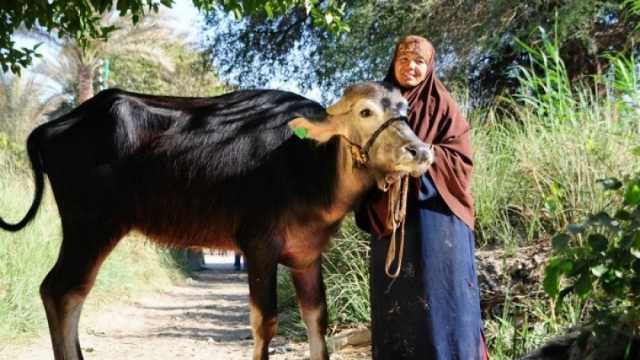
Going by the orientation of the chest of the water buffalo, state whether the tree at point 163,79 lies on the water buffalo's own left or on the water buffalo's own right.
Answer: on the water buffalo's own left

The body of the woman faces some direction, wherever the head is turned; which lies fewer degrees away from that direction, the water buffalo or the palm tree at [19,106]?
the water buffalo

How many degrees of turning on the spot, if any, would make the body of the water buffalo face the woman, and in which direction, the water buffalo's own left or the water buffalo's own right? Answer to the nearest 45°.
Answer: approximately 45° to the water buffalo's own right

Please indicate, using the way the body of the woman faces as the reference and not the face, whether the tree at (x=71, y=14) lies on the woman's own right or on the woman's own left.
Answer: on the woman's own right

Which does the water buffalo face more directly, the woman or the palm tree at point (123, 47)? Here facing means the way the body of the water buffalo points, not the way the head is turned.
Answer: the woman

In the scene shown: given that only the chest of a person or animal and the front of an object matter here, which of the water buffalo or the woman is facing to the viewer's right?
the water buffalo

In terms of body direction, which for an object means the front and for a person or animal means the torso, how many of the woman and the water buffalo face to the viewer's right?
1

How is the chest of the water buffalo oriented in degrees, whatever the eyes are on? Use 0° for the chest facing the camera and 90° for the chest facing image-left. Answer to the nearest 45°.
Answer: approximately 270°

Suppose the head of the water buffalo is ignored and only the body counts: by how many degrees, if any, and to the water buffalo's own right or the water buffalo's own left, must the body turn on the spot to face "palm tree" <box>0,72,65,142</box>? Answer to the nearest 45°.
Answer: approximately 90° to the water buffalo's own left

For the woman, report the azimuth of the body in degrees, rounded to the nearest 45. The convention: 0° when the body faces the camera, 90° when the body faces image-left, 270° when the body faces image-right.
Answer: approximately 45°

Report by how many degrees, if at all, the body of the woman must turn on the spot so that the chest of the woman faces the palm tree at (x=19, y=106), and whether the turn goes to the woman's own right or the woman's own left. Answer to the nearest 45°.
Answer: approximately 90° to the woman's own right
